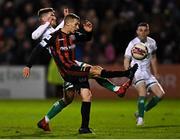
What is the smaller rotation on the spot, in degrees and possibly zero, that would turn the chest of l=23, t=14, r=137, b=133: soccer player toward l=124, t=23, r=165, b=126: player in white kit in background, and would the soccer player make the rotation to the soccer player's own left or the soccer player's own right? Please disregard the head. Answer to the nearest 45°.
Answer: approximately 90° to the soccer player's own left

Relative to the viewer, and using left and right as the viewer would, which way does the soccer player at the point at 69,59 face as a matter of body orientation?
facing the viewer and to the right of the viewer

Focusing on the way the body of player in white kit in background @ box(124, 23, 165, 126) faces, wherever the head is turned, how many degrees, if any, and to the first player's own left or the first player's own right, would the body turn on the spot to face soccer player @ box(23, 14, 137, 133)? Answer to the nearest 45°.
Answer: approximately 45° to the first player's own right

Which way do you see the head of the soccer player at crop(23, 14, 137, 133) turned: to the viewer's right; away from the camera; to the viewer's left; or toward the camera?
to the viewer's right

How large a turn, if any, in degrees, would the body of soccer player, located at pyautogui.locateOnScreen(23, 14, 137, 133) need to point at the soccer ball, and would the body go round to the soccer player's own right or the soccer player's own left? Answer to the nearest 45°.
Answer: approximately 90° to the soccer player's own left
